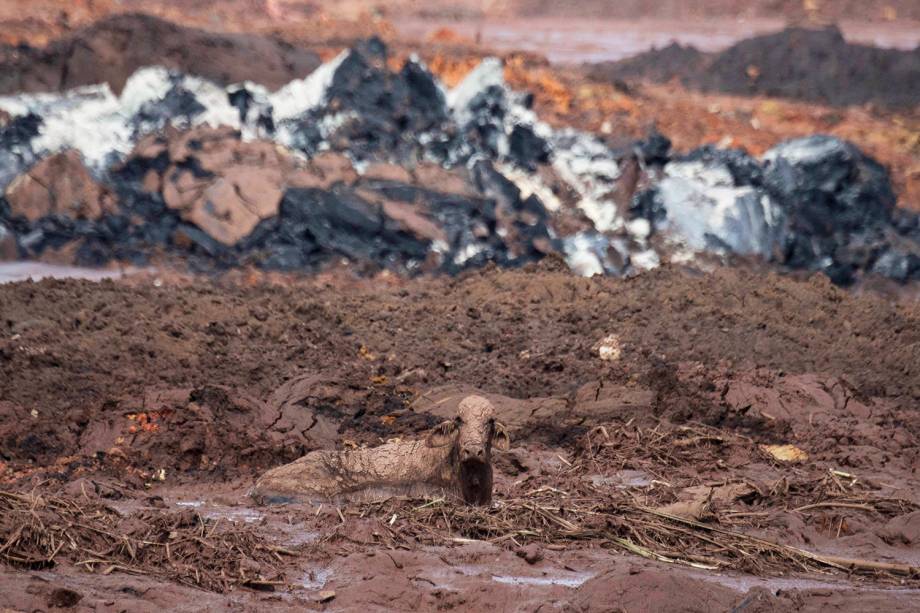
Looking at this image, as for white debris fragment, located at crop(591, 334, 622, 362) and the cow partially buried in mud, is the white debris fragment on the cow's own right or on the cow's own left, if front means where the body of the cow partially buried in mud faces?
on the cow's own left

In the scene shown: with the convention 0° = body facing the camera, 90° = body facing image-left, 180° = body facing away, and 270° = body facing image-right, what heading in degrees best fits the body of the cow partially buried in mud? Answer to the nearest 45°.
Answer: approximately 270°
